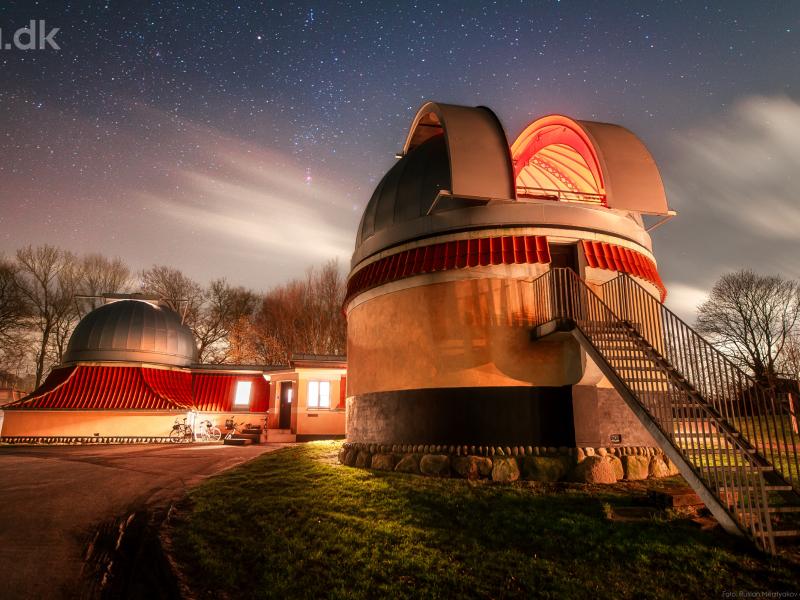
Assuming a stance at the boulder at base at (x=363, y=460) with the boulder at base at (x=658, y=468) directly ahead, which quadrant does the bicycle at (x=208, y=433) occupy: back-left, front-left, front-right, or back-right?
back-left

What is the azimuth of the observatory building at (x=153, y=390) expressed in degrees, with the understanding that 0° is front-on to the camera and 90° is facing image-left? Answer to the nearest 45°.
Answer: approximately 0°

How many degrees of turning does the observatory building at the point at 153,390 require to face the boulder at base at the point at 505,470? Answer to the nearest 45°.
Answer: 0° — it already faces it

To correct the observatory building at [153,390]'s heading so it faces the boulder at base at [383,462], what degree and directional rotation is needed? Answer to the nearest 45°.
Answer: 0° — it already faces it

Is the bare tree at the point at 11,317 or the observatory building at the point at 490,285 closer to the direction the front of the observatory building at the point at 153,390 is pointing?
the observatory building

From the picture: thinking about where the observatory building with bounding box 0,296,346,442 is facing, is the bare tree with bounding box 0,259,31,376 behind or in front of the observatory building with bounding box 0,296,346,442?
behind

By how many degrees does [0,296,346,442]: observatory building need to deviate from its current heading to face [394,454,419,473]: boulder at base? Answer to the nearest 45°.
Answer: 0° — it already faces it

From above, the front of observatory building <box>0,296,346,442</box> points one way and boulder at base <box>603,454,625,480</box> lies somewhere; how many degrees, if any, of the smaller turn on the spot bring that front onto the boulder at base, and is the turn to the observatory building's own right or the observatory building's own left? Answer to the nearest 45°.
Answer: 0° — it already faces it
